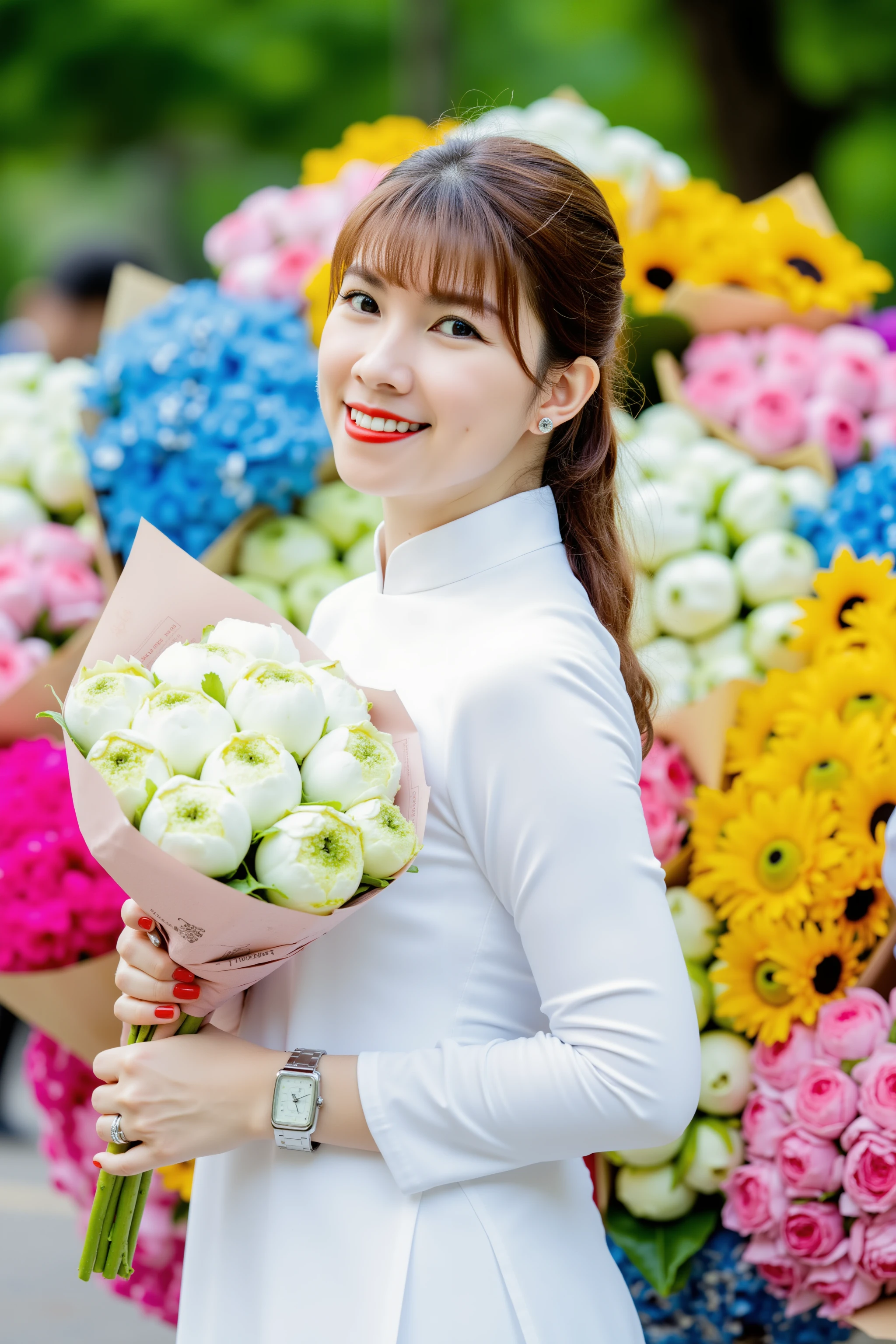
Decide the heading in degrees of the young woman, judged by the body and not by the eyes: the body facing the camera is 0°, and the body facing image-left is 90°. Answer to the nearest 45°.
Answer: approximately 45°

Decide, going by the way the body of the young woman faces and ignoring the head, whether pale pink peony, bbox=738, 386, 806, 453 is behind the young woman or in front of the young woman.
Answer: behind

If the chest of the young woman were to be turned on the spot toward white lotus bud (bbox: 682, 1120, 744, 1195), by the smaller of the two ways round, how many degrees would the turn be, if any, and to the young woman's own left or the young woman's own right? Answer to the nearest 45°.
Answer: approximately 180°

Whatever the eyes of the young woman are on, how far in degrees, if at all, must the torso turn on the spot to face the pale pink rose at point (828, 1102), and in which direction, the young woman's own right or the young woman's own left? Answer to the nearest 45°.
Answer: approximately 180°

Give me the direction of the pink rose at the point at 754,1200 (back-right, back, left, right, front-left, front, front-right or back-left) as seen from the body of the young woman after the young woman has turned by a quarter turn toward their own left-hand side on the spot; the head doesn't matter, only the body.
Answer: left

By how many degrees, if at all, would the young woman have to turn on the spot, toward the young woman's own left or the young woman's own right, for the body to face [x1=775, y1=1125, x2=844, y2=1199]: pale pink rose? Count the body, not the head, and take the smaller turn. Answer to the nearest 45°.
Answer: approximately 180°

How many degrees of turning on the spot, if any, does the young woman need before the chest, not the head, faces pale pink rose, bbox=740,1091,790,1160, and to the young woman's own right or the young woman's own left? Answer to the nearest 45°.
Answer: approximately 180°

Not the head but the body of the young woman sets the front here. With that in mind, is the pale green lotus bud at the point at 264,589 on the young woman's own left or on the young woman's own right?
on the young woman's own right

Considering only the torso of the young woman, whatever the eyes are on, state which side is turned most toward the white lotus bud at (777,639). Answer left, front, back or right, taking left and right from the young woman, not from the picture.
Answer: back
